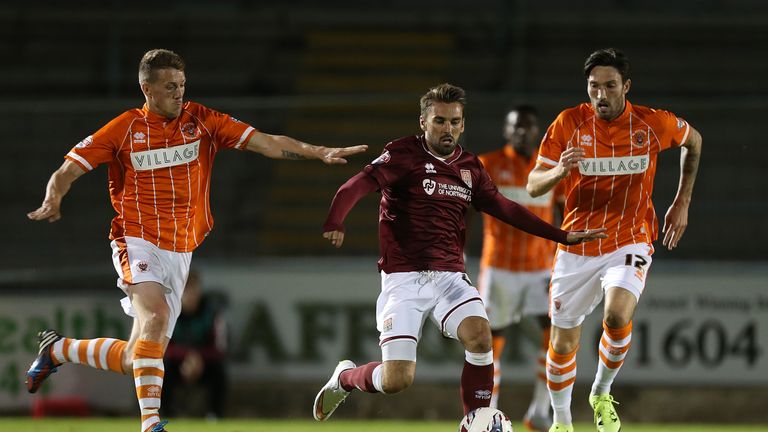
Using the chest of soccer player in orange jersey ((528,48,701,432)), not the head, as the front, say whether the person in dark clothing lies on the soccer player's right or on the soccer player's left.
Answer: on the soccer player's right

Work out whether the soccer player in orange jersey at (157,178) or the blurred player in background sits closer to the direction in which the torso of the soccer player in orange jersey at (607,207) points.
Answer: the soccer player in orange jersey

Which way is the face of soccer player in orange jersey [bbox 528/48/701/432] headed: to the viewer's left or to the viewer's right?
to the viewer's left

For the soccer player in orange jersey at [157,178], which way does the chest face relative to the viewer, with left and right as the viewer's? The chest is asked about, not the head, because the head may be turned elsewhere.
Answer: facing the viewer and to the right of the viewer

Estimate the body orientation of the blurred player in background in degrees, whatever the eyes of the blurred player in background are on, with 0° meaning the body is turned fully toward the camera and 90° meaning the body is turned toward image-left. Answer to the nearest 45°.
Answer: approximately 0°

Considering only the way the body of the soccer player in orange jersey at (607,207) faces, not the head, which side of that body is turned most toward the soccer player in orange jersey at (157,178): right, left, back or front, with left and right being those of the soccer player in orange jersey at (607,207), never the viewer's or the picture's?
right

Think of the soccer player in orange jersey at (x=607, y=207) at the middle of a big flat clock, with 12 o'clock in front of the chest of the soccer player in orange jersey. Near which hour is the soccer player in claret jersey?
The soccer player in claret jersey is roughly at 2 o'clock from the soccer player in orange jersey.

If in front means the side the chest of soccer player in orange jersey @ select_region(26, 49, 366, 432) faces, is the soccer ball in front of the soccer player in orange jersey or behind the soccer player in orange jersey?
in front

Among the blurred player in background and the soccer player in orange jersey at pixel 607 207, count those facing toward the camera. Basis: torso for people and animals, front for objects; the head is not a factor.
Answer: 2

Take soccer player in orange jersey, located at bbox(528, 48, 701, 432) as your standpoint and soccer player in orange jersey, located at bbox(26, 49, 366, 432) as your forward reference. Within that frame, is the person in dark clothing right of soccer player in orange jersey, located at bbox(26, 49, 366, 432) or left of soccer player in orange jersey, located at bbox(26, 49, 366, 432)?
right

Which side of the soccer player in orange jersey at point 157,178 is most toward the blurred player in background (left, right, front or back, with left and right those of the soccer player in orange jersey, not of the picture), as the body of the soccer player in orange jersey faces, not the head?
left

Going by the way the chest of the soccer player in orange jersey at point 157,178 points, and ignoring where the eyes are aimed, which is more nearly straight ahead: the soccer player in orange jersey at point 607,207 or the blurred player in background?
the soccer player in orange jersey
